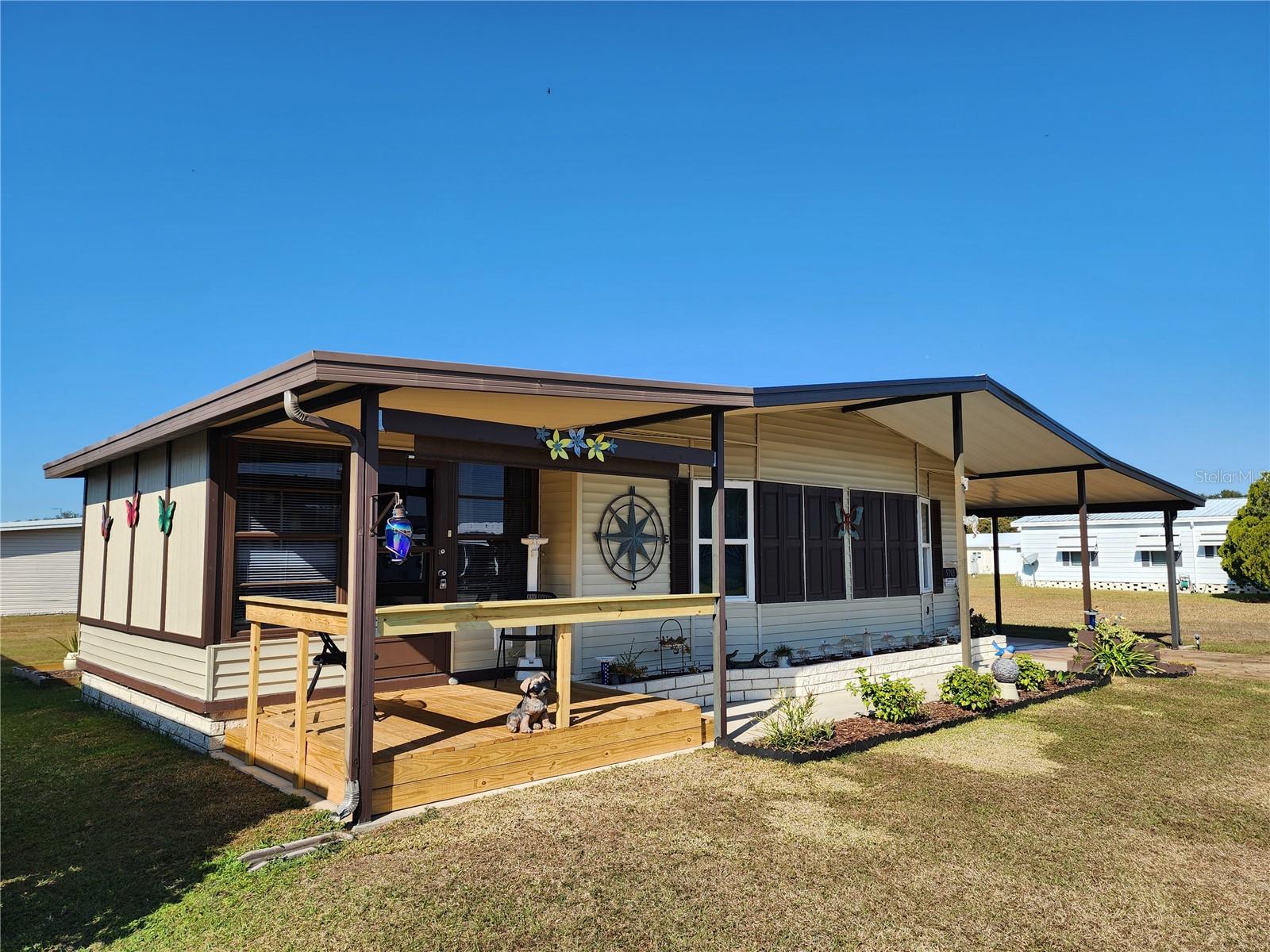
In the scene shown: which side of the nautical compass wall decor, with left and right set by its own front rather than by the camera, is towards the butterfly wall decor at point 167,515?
right

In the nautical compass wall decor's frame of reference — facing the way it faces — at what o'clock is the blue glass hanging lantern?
The blue glass hanging lantern is roughly at 2 o'clock from the nautical compass wall decor.

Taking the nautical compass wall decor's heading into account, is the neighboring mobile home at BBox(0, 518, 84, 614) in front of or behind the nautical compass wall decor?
behind

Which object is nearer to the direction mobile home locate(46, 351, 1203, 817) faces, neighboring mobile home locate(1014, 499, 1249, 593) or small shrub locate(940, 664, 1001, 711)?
the small shrub

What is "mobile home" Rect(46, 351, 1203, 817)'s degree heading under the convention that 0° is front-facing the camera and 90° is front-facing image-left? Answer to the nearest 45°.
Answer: approximately 315°

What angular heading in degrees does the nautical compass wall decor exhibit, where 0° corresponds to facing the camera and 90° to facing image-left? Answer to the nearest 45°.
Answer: approximately 315°

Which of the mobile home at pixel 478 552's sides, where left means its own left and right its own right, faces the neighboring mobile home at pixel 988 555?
left

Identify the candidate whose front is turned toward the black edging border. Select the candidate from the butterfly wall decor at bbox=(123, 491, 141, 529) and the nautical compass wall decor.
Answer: the nautical compass wall decor

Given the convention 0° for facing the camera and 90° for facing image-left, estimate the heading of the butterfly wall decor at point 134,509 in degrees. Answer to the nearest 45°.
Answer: approximately 45°

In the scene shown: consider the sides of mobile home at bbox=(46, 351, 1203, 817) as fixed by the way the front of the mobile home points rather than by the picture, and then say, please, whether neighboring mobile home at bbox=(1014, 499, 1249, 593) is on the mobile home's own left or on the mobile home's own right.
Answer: on the mobile home's own left
